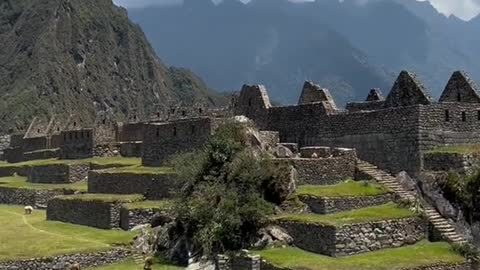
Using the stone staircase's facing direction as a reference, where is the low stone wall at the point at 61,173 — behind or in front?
behind

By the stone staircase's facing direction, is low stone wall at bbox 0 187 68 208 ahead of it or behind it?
behind

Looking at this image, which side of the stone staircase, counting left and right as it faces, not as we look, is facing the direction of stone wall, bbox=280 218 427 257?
right

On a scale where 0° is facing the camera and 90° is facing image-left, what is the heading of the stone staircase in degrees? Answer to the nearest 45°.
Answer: approximately 315°

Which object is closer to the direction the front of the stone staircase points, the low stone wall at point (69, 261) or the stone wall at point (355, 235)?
the stone wall

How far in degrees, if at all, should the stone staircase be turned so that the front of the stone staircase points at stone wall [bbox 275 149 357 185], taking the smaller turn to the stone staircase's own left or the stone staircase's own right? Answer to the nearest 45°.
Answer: approximately 135° to the stone staircase's own right

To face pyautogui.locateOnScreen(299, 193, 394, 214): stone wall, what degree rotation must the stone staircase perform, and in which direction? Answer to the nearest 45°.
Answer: approximately 90° to its right

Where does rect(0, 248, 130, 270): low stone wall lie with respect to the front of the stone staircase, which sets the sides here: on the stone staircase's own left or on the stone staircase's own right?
on the stone staircase's own right

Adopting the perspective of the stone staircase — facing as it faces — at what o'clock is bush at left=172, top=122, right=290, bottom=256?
The bush is roughly at 4 o'clock from the stone staircase.

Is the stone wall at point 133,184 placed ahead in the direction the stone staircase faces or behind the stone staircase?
behind

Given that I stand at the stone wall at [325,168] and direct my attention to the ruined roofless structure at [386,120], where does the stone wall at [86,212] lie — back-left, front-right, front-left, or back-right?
back-left
